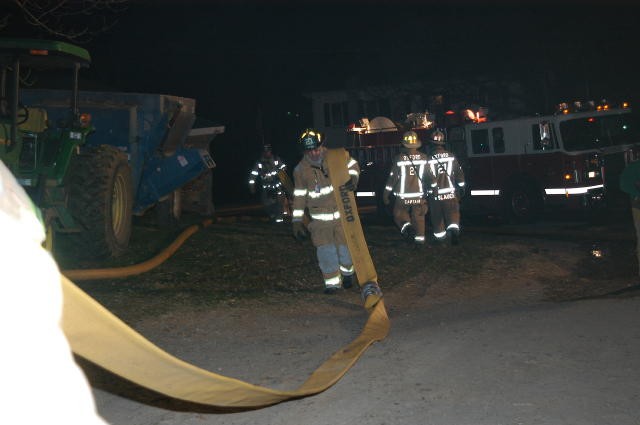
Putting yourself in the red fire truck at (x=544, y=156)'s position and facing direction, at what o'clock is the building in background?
The building in background is roughly at 7 o'clock from the red fire truck.

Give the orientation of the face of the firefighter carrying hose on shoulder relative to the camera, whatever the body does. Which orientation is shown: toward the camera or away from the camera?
toward the camera

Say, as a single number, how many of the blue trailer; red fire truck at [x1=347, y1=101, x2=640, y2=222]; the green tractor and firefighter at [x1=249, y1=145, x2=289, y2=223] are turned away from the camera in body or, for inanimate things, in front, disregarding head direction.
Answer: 0

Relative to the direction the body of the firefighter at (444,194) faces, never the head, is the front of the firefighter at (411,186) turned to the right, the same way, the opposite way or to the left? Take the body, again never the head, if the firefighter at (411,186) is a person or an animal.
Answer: the same way

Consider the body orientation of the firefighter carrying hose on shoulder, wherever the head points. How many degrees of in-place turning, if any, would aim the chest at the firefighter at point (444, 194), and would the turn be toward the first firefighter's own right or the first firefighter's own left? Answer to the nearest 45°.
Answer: approximately 135° to the first firefighter's own left

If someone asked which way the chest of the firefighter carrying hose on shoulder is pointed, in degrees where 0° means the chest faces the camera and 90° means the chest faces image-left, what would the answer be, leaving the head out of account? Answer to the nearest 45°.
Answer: approximately 0°

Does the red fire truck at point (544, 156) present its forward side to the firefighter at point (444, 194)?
no

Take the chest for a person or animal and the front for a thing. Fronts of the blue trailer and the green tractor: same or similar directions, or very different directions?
same or similar directions

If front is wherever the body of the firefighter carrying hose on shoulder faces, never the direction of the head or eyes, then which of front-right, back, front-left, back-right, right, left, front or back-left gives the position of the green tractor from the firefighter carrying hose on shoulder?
right

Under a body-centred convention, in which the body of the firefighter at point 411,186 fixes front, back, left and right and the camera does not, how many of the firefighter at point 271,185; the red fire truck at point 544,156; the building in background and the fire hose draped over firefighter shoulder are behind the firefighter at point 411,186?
1

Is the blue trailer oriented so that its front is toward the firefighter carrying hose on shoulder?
no

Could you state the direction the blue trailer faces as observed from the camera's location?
facing the viewer and to the left of the viewer

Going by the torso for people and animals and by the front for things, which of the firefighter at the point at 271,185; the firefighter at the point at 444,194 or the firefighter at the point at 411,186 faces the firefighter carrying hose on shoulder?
the firefighter at the point at 271,185
